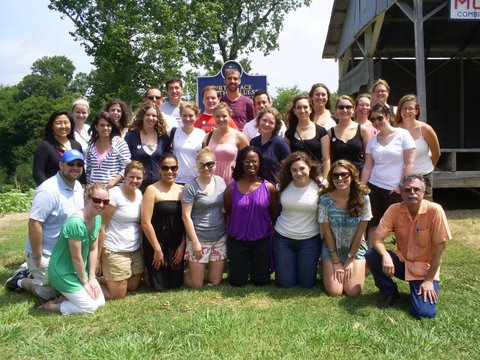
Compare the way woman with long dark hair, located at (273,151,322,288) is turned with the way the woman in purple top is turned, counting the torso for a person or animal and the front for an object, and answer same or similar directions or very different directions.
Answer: same or similar directions

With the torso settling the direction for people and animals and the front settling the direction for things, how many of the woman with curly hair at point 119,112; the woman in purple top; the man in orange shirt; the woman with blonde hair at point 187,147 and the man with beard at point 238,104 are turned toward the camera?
5

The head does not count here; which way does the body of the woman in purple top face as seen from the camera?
toward the camera

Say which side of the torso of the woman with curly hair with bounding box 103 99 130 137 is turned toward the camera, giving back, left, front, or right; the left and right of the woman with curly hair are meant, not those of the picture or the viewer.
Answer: front

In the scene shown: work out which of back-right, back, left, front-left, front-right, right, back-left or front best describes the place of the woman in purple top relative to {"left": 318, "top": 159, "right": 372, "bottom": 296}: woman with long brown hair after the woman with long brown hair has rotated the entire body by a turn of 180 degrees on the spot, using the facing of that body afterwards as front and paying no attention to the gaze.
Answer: left

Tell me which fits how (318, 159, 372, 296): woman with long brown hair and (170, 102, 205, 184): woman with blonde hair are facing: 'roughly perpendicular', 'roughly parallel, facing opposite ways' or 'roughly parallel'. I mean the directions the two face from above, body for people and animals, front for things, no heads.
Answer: roughly parallel

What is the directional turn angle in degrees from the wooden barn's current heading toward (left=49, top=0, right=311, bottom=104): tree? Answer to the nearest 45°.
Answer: approximately 90° to its right

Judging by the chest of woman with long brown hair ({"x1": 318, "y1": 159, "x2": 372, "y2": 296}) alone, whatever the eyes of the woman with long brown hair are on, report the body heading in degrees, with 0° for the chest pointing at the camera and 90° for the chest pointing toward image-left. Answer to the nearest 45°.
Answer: approximately 0°

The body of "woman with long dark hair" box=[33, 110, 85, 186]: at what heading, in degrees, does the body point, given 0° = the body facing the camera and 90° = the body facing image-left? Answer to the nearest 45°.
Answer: approximately 315°

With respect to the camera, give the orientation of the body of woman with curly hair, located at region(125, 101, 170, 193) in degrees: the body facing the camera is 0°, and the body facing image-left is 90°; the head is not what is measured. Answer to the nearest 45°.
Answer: approximately 0°

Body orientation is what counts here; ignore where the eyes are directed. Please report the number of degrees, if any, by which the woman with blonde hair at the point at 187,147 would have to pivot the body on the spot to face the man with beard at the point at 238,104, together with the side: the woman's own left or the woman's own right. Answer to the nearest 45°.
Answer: approximately 135° to the woman's own left

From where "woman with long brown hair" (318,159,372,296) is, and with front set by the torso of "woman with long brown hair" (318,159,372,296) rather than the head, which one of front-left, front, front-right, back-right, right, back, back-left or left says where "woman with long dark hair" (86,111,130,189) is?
right

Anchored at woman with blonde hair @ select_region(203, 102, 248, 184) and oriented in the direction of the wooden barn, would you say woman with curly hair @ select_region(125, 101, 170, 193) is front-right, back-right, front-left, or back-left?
back-left

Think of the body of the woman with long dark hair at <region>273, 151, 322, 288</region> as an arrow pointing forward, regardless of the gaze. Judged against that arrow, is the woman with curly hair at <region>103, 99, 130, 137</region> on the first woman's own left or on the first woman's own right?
on the first woman's own right

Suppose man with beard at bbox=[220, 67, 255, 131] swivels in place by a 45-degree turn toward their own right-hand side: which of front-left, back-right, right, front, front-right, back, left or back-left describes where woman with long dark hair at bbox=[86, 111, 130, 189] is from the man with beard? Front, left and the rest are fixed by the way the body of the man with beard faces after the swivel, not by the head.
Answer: front
